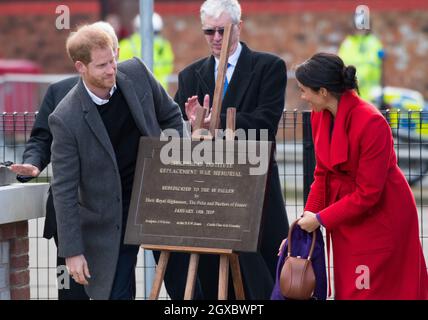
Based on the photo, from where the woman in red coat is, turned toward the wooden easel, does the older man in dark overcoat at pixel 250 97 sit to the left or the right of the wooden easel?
right

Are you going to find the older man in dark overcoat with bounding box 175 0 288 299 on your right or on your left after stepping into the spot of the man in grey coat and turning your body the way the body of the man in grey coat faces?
on your left

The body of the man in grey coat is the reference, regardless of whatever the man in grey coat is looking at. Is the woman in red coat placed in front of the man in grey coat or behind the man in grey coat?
in front

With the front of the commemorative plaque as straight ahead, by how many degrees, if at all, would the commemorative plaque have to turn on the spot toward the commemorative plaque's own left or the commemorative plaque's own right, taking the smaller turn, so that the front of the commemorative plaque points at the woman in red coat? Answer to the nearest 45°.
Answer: approximately 90° to the commemorative plaque's own left

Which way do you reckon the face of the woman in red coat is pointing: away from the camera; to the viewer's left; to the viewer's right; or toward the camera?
to the viewer's left

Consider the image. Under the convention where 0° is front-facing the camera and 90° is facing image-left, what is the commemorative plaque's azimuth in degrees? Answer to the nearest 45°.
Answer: approximately 0°

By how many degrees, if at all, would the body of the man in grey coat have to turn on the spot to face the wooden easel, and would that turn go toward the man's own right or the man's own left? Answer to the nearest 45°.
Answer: approximately 45° to the man's own left

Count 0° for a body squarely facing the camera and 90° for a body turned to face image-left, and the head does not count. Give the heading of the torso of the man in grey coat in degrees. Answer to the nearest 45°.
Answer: approximately 315°
